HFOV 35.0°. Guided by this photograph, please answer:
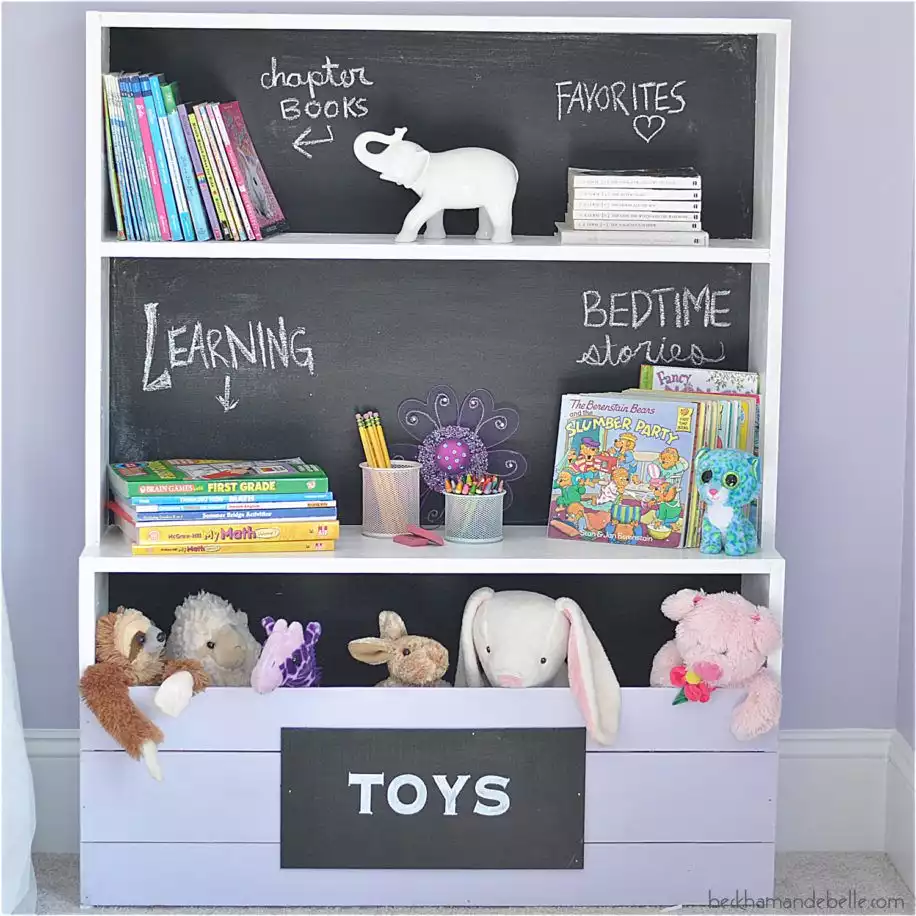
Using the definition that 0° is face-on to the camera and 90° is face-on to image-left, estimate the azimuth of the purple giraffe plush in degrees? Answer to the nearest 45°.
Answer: approximately 45°

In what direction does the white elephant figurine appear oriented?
to the viewer's left

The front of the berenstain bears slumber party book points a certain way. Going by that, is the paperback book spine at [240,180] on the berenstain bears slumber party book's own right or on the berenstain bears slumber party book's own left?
on the berenstain bears slumber party book's own right

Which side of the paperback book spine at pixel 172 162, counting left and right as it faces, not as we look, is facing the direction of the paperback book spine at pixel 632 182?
left
